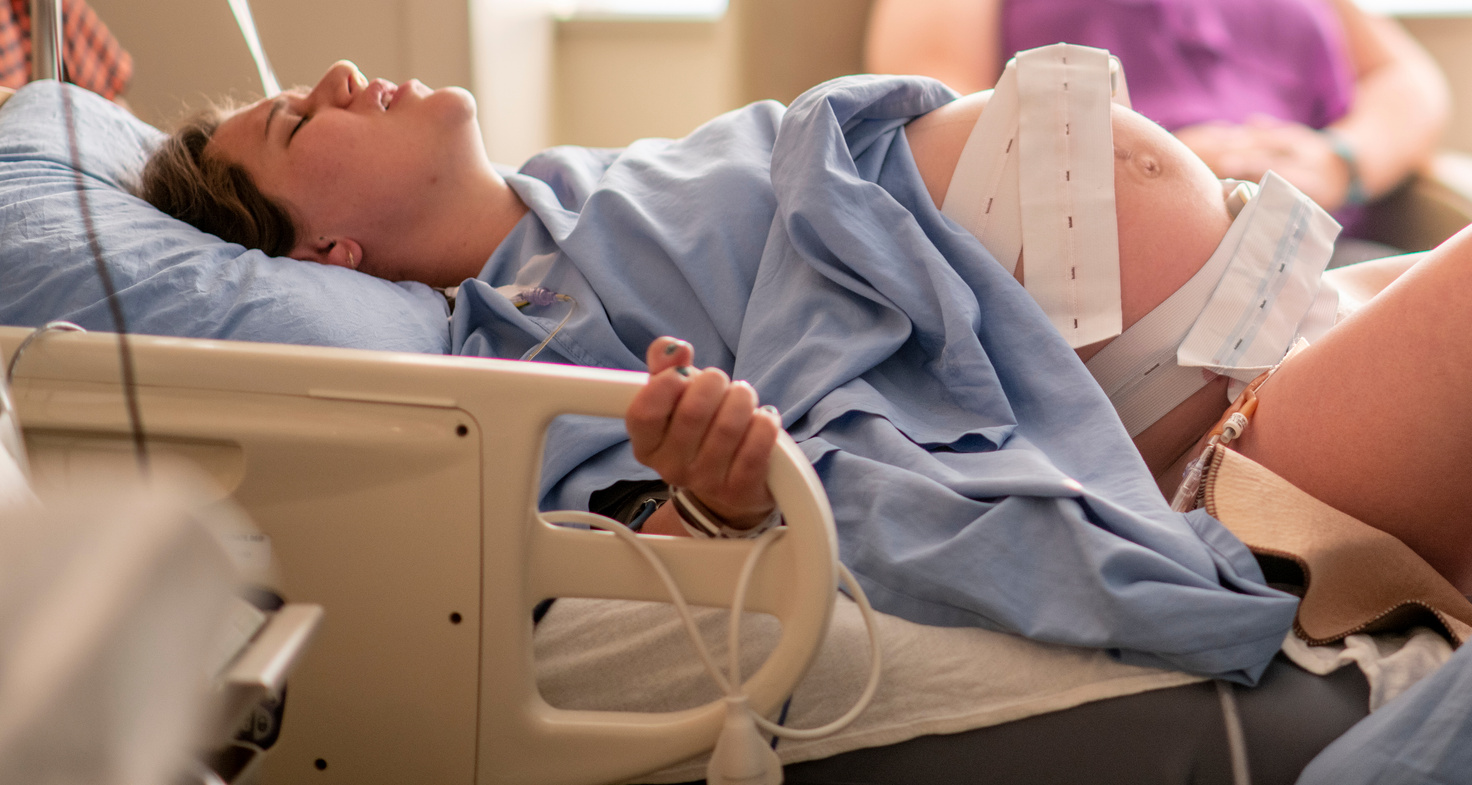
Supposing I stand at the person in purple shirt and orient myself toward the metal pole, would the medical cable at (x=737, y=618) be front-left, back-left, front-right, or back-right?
front-left

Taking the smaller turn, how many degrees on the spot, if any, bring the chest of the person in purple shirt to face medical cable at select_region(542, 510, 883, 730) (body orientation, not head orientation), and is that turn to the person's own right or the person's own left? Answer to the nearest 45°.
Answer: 0° — they already face it

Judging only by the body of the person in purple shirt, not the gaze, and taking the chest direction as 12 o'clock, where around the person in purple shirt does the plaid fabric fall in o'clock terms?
The plaid fabric is roughly at 2 o'clock from the person in purple shirt.

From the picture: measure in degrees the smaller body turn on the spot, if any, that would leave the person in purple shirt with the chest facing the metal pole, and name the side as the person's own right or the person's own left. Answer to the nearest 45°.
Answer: approximately 45° to the person's own right

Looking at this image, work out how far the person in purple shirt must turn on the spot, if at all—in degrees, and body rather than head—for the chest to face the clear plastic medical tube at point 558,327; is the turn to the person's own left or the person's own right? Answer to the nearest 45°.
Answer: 0° — they already face it

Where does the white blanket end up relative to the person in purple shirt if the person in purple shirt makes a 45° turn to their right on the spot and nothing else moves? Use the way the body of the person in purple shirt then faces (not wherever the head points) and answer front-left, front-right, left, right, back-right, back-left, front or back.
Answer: front-left

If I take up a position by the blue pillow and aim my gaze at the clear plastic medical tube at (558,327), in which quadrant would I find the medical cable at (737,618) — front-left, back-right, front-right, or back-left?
front-right

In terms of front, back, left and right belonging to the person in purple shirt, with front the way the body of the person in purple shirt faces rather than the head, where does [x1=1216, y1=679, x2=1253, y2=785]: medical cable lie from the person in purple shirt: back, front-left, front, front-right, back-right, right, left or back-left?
front

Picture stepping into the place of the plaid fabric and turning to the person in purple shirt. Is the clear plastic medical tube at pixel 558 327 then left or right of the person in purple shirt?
right

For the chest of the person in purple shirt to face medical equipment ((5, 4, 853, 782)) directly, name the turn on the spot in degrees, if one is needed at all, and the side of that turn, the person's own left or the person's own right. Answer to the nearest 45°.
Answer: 0° — they already face it

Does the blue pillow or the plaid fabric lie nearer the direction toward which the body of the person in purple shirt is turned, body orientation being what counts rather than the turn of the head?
the blue pillow

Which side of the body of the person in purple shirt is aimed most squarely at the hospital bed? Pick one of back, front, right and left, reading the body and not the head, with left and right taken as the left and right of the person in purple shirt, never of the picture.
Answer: front
